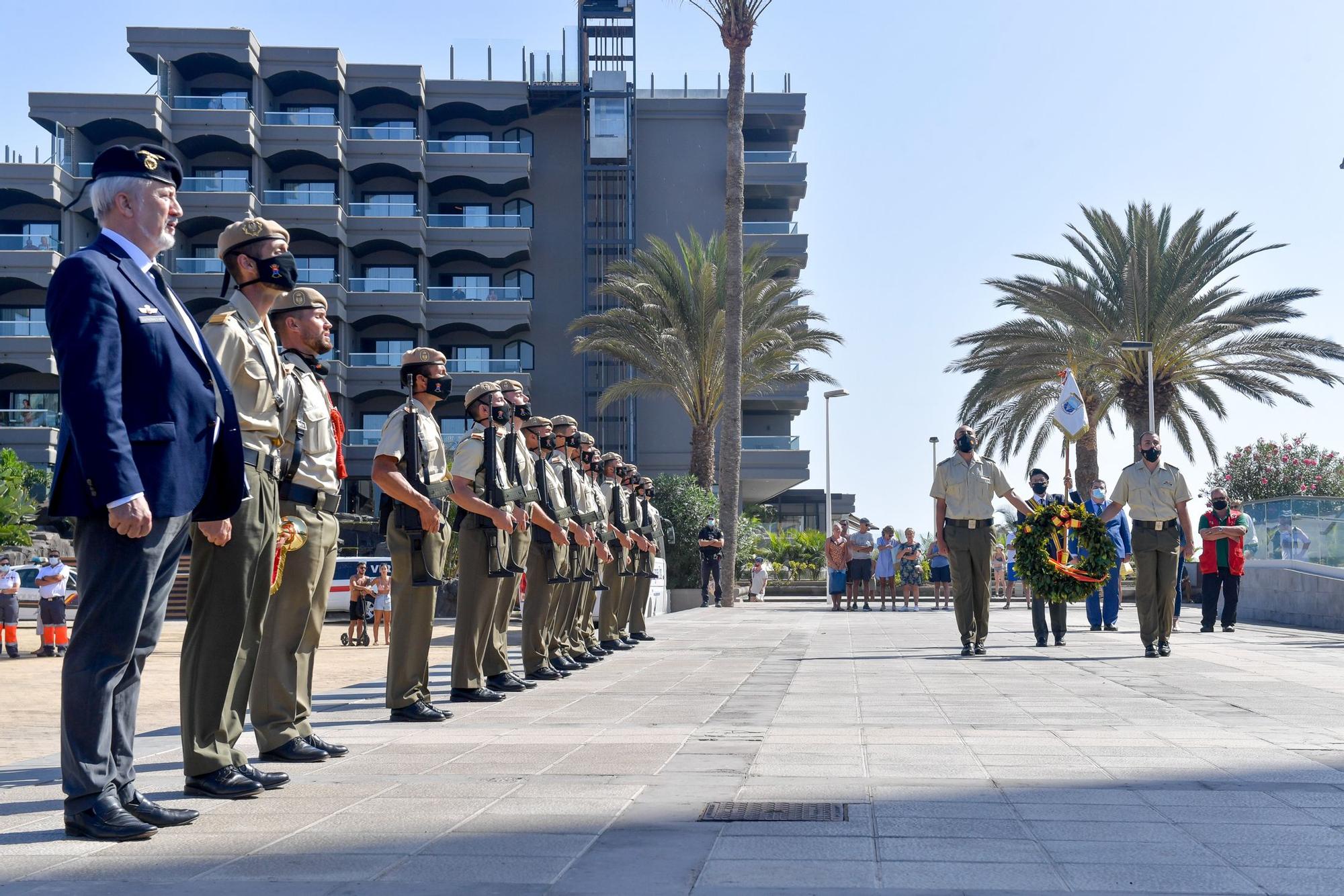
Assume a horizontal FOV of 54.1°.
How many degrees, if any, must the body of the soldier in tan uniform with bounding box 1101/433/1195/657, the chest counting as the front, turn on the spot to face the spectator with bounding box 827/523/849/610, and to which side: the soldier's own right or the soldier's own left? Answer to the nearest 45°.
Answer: approximately 135° to the soldier's own right

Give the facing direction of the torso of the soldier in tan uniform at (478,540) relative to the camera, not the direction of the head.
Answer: to the viewer's right

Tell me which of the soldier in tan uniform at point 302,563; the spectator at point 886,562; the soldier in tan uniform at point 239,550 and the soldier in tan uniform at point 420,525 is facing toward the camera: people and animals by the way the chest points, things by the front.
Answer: the spectator

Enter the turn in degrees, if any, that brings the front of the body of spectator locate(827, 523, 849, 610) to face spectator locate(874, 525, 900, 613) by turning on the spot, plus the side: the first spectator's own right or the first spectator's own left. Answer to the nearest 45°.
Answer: approximately 135° to the first spectator's own left

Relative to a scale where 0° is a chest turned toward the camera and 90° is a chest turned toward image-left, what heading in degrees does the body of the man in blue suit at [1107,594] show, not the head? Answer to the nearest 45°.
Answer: approximately 0°

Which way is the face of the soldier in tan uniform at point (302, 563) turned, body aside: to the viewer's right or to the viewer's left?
to the viewer's right

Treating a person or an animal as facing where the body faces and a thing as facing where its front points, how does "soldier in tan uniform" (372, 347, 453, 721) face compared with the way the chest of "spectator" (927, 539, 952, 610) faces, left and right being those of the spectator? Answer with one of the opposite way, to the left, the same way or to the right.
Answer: to the left

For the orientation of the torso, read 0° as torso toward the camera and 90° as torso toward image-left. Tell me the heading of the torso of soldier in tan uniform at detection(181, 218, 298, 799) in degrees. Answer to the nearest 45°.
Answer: approximately 270°

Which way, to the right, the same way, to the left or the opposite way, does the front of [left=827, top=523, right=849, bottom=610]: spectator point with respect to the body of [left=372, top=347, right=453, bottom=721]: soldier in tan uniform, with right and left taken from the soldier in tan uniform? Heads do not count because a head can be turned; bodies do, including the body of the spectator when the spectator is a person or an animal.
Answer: to the right

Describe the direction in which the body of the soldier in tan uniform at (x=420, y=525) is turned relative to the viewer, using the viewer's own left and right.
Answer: facing to the right of the viewer
